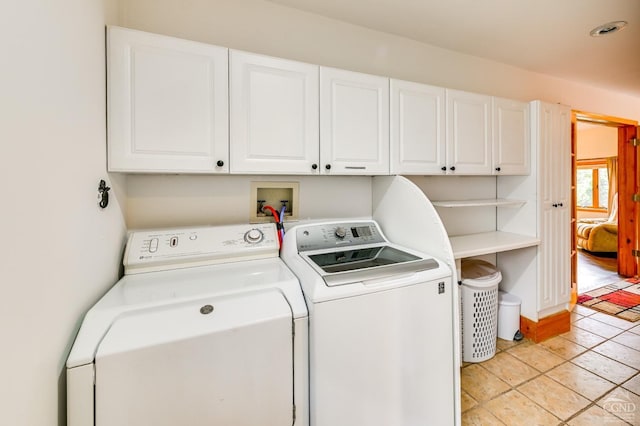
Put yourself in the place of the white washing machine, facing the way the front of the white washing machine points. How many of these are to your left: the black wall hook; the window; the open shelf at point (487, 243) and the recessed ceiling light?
3

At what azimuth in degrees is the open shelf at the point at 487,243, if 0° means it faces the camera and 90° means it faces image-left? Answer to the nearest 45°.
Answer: approximately 315°

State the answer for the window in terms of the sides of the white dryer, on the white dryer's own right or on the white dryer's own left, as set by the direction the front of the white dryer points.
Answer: on the white dryer's own left

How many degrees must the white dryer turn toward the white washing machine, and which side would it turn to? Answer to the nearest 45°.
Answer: approximately 90° to its left

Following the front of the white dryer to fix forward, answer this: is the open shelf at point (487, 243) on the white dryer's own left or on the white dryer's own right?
on the white dryer's own left

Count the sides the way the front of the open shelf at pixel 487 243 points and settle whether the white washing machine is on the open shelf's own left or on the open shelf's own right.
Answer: on the open shelf's own right
